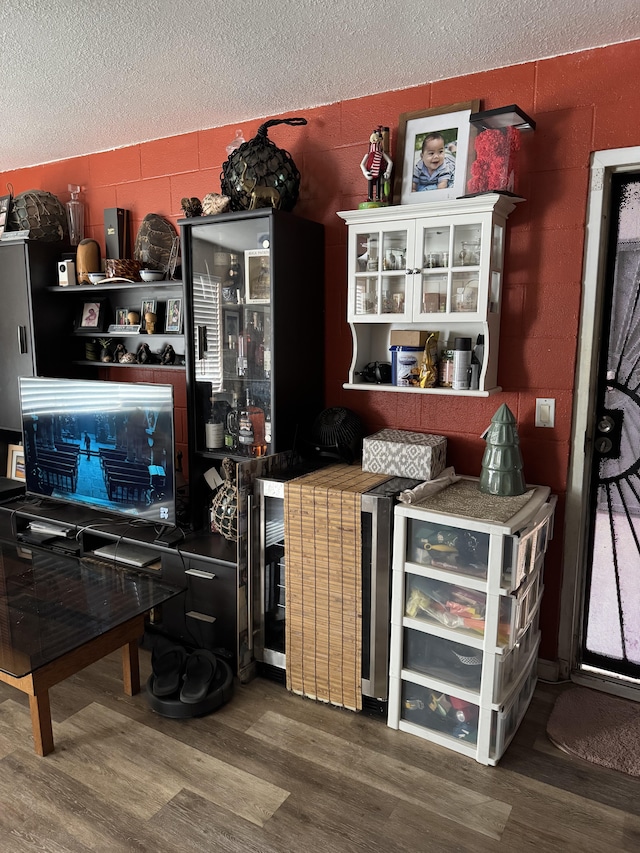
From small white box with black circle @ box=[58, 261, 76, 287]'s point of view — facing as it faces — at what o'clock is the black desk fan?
The black desk fan is roughly at 9 o'clock from the small white box with black circle.

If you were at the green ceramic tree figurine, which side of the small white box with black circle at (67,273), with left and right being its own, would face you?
left

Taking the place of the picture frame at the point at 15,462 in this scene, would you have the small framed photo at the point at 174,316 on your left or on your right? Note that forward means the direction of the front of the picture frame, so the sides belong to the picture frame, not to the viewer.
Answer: on your left

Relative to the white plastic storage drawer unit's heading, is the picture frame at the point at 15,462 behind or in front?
behind

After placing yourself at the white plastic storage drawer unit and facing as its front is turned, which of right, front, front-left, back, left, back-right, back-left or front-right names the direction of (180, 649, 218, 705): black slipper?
back-right

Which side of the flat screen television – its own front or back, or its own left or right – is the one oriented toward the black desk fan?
left

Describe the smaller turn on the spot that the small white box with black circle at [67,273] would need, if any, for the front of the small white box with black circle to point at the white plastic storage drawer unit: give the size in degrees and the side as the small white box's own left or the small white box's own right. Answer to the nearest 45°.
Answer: approximately 90° to the small white box's own left
